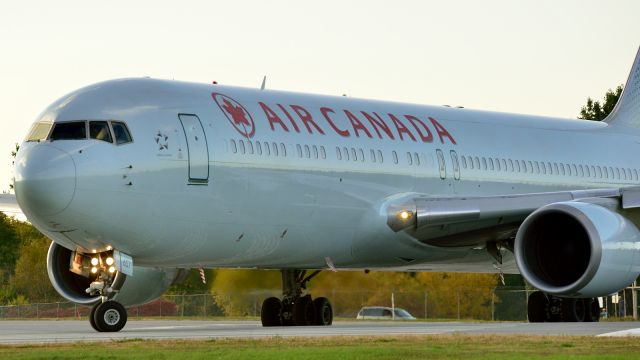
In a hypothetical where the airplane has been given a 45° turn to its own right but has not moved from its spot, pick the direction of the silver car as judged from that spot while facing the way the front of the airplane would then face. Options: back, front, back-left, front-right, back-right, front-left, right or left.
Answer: right

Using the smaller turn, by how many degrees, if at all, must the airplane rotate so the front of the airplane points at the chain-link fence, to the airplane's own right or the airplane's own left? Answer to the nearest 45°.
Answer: approximately 135° to the airplane's own right

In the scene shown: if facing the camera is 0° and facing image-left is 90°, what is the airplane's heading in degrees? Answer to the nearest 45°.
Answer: approximately 45°
